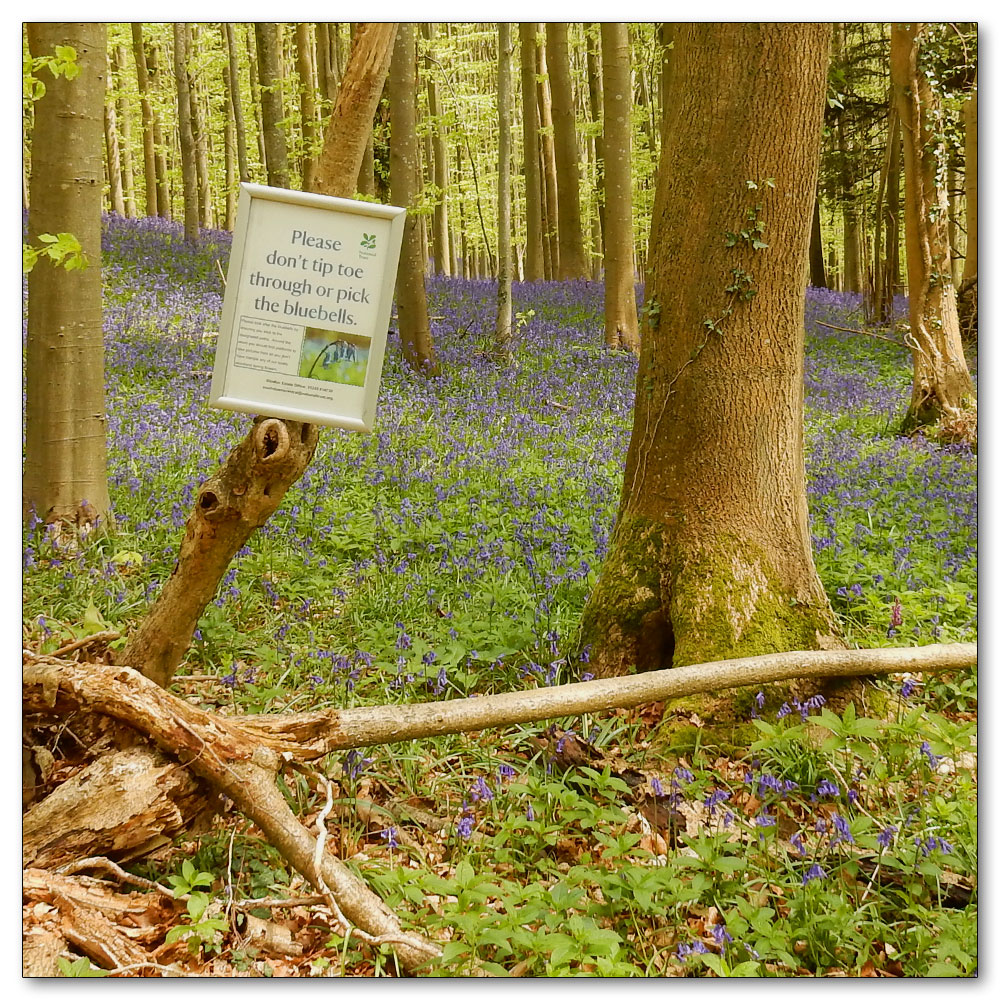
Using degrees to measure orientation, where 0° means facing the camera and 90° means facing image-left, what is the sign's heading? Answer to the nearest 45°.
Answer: approximately 0°

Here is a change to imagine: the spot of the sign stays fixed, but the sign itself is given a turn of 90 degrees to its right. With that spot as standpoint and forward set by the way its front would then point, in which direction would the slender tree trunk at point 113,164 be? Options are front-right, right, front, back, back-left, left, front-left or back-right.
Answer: right

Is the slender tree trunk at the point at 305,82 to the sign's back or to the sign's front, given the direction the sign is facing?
to the back

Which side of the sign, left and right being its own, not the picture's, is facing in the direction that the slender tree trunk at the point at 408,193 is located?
back

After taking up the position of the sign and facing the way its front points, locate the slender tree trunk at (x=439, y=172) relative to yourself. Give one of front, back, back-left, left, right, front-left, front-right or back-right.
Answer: back

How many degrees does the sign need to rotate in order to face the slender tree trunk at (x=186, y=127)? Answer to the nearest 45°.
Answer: approximately 180°

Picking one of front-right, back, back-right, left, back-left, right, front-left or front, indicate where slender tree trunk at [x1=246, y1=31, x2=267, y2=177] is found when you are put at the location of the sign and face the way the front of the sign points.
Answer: back

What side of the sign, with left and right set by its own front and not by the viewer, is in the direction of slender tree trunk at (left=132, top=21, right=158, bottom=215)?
back

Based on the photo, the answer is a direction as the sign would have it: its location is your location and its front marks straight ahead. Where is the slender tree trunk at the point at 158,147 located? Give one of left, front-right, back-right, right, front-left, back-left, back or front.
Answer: back
